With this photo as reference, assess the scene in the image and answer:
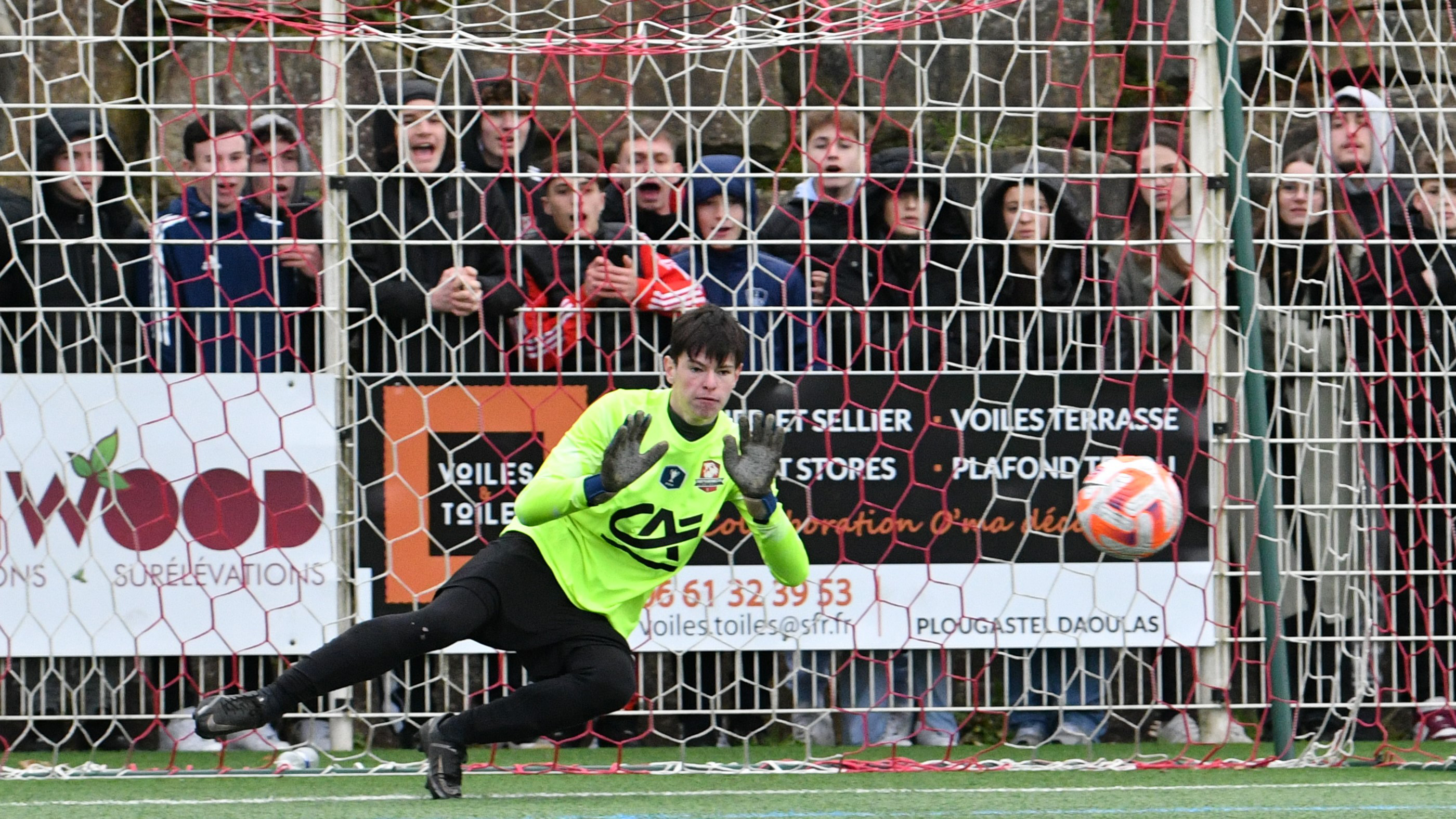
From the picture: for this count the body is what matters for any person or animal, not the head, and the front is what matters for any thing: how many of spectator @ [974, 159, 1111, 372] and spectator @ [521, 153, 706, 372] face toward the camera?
2

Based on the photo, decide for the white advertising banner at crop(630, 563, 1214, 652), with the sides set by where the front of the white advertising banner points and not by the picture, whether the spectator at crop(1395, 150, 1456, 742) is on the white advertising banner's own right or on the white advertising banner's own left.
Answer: on the white advertising banner's own left

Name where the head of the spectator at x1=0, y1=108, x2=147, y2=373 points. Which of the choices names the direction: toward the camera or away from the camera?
toward the camera

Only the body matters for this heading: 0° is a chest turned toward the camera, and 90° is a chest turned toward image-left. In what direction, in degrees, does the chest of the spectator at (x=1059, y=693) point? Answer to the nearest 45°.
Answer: approximately 0°

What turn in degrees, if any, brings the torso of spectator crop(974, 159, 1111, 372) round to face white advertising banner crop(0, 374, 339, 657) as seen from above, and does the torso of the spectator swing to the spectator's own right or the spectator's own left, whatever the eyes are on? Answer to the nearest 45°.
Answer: approximately 90° to the spectator's own right

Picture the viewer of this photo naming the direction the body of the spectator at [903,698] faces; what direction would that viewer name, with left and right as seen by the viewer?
facing the viewer

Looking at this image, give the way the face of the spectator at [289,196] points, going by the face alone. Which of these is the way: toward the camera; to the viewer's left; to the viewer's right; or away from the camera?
toward the camera

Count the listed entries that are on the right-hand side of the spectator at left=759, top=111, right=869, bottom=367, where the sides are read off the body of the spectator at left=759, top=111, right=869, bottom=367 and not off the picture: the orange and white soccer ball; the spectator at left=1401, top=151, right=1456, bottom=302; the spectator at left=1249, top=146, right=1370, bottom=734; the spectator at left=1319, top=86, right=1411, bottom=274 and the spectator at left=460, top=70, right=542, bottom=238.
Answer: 1

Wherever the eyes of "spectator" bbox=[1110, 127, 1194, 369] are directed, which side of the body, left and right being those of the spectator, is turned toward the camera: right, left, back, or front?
front

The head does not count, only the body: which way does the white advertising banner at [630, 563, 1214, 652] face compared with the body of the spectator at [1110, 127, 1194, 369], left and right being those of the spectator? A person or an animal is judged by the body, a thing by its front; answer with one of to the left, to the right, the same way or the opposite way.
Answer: the same way

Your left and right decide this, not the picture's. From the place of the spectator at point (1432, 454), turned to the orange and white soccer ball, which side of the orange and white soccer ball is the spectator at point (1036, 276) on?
right

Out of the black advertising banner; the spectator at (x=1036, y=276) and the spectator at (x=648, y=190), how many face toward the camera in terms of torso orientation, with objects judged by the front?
3

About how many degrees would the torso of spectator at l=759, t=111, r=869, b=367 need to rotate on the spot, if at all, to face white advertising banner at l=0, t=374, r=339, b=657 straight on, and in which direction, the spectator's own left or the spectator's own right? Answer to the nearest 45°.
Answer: approximately 90° to the spectator's own right

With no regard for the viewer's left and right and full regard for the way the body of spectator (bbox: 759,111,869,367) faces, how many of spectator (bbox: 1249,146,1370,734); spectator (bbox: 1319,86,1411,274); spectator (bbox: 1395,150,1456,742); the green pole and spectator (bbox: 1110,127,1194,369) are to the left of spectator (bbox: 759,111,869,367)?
5

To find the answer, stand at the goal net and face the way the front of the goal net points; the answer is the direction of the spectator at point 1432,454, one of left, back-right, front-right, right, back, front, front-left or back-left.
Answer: left

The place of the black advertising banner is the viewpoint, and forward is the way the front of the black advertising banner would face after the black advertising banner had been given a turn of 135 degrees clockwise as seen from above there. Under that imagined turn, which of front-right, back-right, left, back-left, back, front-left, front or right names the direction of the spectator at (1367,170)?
back-right

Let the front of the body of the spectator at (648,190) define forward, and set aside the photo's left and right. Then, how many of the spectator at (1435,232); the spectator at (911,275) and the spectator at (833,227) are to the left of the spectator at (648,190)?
3

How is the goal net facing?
toward the camera
